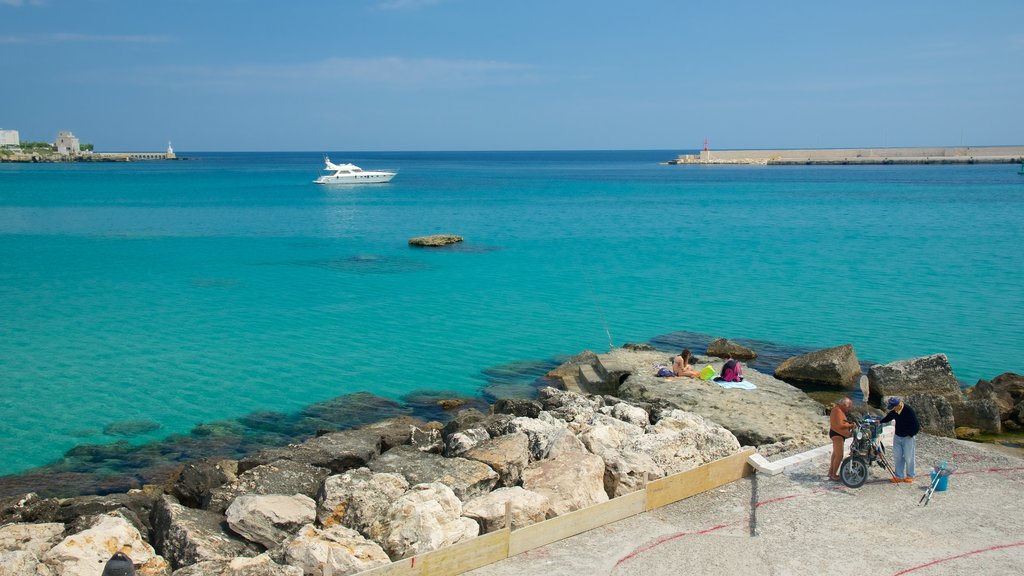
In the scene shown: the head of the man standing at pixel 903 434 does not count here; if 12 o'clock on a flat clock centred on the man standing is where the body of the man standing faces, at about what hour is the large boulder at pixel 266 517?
The large boulder is roughly at 12 o'clock from the man standing.

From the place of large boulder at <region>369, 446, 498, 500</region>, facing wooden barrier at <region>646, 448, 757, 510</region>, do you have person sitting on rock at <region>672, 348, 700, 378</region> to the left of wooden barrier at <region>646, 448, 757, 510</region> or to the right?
left

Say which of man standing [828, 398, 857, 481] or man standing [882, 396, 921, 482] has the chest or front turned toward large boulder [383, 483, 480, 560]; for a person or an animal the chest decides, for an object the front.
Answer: man standing [882, 396, 921, 482]

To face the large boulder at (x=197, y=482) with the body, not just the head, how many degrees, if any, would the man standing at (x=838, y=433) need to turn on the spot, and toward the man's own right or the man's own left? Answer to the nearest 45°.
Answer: approximately 135° to the man's own right

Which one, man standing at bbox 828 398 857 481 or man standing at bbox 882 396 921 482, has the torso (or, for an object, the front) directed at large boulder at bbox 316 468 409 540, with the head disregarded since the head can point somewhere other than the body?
man standing at bbox 882 396 921 482

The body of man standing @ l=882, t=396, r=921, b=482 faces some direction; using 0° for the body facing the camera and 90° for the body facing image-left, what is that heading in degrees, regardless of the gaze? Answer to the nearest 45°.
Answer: approximately 45°

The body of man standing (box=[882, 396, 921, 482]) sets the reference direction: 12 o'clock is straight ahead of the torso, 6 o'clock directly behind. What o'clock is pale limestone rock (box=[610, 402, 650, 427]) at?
The pale limestone rock is roughly at 2 o'clock from the man standing.

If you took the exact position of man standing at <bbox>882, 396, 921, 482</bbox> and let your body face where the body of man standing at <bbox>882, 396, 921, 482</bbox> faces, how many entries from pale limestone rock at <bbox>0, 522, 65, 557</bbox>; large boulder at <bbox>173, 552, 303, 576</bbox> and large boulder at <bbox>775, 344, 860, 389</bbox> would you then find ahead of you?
2

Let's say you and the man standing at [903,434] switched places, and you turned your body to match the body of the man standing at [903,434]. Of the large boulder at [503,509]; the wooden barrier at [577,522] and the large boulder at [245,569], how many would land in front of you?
3

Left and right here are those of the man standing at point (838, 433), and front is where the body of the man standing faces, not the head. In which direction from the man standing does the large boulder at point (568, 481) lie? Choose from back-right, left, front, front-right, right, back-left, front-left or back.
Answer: back-right

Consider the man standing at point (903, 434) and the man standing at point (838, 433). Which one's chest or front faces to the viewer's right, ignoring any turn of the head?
the man standing at point (838, 433)

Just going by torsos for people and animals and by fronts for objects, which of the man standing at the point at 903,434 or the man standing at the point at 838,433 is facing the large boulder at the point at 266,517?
the man standing at the point at 903,434

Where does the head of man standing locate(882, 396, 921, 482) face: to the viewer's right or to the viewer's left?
to the viewer's left

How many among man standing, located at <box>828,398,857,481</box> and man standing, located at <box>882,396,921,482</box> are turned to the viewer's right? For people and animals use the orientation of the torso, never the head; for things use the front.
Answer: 1

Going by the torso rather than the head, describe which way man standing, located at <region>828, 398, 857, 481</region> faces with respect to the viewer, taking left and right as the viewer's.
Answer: facing to the right of the viewer

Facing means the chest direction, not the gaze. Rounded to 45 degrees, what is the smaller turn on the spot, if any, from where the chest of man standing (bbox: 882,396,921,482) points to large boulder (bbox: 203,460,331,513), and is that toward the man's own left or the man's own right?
0° — they already face it

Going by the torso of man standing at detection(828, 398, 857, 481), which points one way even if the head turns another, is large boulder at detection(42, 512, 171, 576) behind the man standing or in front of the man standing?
behind
